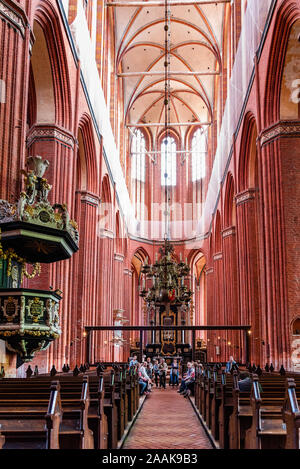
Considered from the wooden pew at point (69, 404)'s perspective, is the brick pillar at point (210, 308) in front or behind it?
in front

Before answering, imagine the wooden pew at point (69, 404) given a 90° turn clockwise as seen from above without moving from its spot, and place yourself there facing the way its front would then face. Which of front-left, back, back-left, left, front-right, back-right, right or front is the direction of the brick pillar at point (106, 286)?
left

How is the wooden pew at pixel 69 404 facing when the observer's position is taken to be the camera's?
facing away from the viewer

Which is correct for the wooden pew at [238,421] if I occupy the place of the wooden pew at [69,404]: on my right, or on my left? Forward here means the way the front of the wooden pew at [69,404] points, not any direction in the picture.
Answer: on my right

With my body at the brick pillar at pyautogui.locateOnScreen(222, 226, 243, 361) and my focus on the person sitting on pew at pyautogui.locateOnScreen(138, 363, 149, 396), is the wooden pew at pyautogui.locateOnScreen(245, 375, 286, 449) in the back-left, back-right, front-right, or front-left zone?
front-left

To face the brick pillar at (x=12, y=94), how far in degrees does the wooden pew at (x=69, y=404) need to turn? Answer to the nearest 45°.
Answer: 0° — it already faces it
